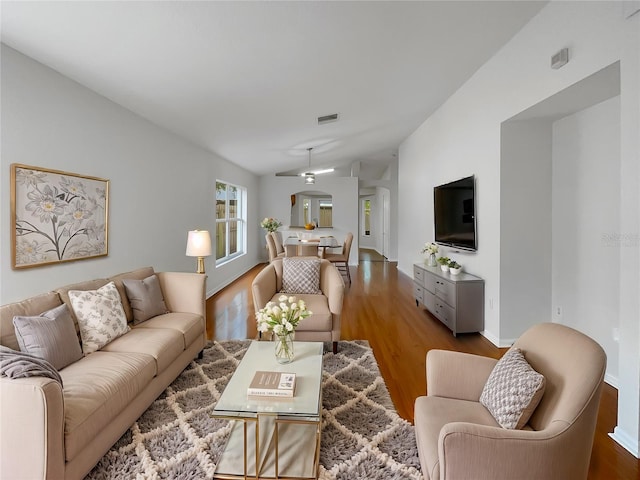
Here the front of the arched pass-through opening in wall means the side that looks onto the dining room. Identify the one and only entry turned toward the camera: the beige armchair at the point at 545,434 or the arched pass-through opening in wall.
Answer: the arched pass-through opening in wall

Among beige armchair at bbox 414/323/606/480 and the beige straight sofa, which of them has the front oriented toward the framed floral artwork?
the beige armchair

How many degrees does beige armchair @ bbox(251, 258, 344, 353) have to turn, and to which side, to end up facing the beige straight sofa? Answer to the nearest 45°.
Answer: approximately 45° to its right

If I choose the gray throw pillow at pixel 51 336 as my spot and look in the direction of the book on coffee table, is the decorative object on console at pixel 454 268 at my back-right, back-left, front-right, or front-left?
front-left

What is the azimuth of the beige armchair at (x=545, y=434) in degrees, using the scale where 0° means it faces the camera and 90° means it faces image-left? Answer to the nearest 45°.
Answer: approximately 90°

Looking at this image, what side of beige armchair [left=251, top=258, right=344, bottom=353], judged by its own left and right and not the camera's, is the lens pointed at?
front

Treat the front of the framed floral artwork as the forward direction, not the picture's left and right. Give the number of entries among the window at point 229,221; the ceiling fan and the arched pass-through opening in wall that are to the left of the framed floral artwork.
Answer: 3

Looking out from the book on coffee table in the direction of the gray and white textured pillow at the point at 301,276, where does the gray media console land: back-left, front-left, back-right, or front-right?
front-right

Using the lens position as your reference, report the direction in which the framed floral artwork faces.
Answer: facing the viewer and to the right of the viewer

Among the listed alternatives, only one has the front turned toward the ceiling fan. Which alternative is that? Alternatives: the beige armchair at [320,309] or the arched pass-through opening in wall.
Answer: the arched pass-through opening in wall

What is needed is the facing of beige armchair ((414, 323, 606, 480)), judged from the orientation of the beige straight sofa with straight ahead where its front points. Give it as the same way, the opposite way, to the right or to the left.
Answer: the opposite way

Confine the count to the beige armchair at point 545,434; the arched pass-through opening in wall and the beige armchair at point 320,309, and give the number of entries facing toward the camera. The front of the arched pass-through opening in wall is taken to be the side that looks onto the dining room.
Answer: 2

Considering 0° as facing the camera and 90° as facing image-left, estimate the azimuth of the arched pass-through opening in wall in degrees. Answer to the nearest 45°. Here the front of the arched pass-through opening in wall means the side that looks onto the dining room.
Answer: approximately 0°

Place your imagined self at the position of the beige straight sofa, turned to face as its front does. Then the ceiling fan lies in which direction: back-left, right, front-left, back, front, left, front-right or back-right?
left

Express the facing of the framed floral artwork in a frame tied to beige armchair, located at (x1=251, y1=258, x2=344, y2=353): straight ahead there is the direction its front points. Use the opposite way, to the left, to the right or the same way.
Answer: to the left

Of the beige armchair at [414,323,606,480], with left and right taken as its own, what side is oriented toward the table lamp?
front

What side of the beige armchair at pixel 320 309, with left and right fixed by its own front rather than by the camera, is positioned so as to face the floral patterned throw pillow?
right
